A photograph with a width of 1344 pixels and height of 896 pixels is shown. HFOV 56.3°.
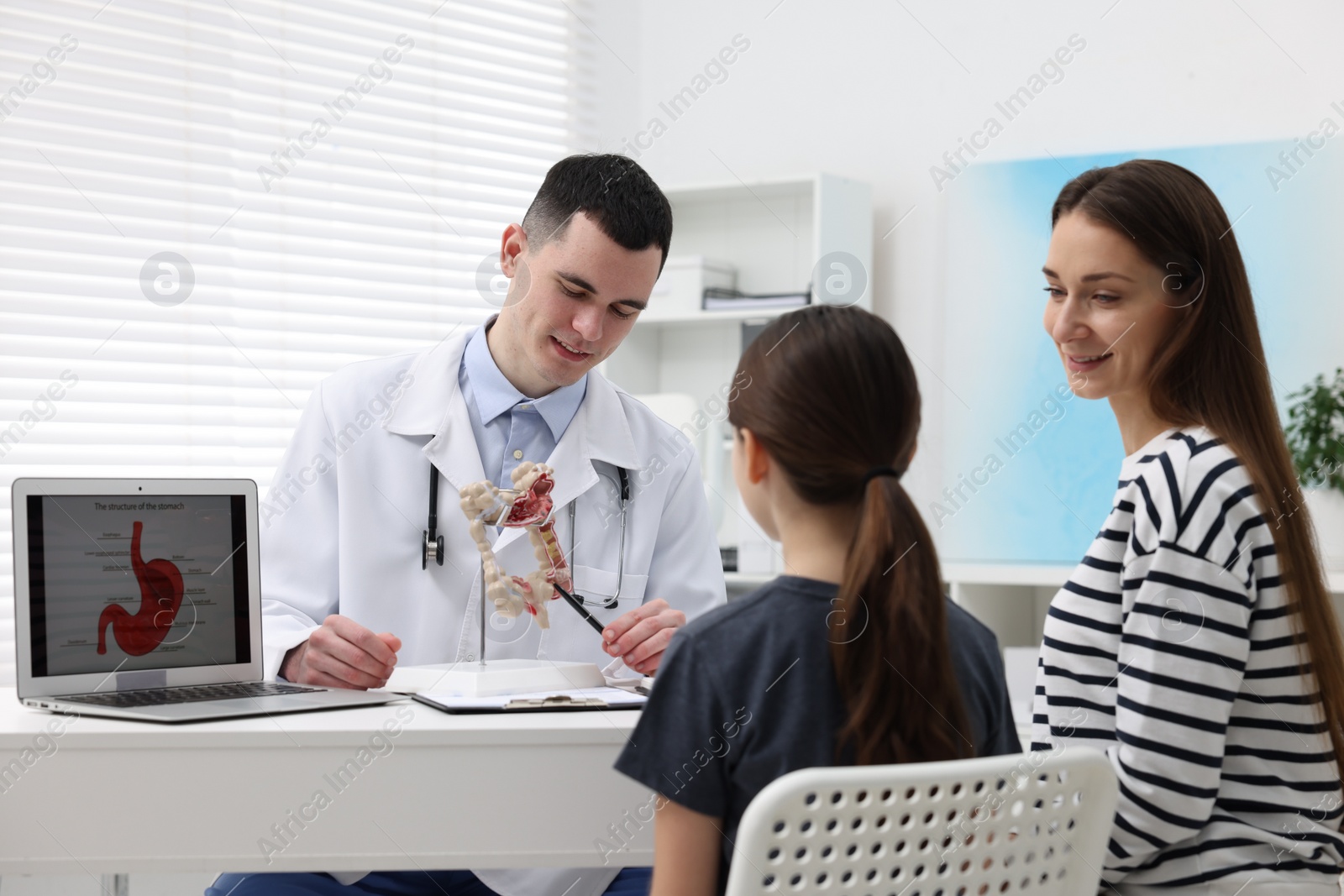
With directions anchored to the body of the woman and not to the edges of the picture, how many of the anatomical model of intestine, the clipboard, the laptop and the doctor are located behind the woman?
0

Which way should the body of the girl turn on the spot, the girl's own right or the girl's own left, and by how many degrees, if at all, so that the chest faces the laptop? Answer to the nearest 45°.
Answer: approximately 45° to the girl's own left

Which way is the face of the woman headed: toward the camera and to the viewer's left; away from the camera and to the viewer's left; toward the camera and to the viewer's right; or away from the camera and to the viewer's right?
toward the camera and to the viewer's left

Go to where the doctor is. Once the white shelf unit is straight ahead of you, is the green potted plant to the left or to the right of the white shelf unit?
right

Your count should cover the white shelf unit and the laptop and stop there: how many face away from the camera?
0

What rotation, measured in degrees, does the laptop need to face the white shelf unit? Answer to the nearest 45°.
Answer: approximately 90° to its left

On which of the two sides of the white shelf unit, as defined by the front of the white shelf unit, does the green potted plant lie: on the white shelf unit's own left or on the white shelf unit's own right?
on the white shelf unit's own left

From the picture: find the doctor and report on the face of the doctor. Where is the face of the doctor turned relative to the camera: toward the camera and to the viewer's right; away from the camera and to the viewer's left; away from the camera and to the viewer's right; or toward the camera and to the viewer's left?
toward the camera and to the viewer's right

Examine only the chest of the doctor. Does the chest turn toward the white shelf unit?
no

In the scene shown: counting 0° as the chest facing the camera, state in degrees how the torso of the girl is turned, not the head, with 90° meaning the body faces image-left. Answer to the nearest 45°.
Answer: approximately 135°

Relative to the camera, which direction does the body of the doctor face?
toward the camera

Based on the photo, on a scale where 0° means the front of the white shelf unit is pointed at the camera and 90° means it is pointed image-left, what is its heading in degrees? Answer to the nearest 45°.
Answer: approximately 45°

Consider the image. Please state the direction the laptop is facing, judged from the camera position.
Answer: facing the viewer and to the right of the viewer

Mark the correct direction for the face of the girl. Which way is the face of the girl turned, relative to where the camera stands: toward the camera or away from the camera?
away from the camera

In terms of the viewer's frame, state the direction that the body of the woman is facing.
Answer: to the viewer's left
